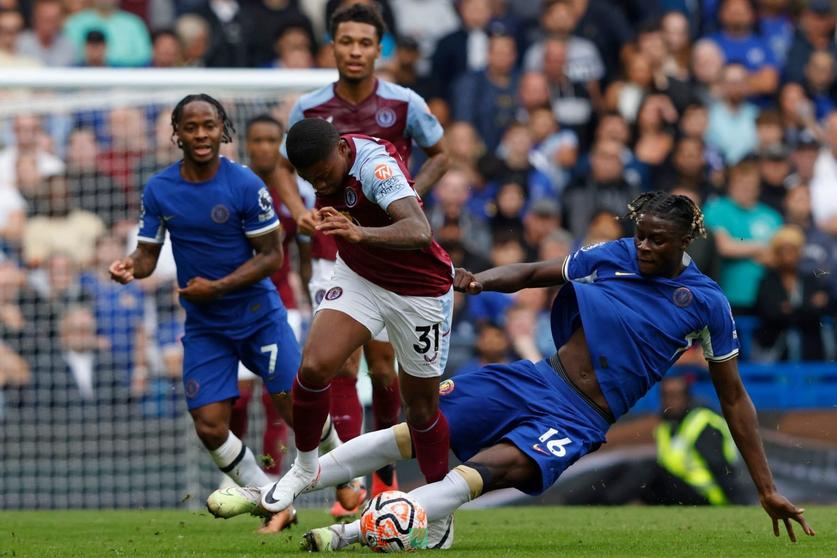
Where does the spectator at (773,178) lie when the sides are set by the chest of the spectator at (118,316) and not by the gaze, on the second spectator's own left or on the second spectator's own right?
on the second spectator's own left

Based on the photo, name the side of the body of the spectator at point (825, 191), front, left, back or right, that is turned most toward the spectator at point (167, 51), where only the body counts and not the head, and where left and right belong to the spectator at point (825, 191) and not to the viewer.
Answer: right

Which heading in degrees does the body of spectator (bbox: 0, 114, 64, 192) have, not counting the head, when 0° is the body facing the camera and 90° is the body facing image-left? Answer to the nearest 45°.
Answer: approximately 0°

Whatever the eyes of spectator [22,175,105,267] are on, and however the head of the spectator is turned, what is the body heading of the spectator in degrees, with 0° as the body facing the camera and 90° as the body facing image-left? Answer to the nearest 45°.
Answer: approximately 0°

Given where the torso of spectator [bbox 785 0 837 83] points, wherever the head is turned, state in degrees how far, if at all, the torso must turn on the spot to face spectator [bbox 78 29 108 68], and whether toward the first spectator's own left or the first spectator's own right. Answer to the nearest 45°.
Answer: approximately 45° to the first spectator's own right

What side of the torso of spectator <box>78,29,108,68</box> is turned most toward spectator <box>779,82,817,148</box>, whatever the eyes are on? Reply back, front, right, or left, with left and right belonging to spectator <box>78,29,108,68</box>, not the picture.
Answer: left
